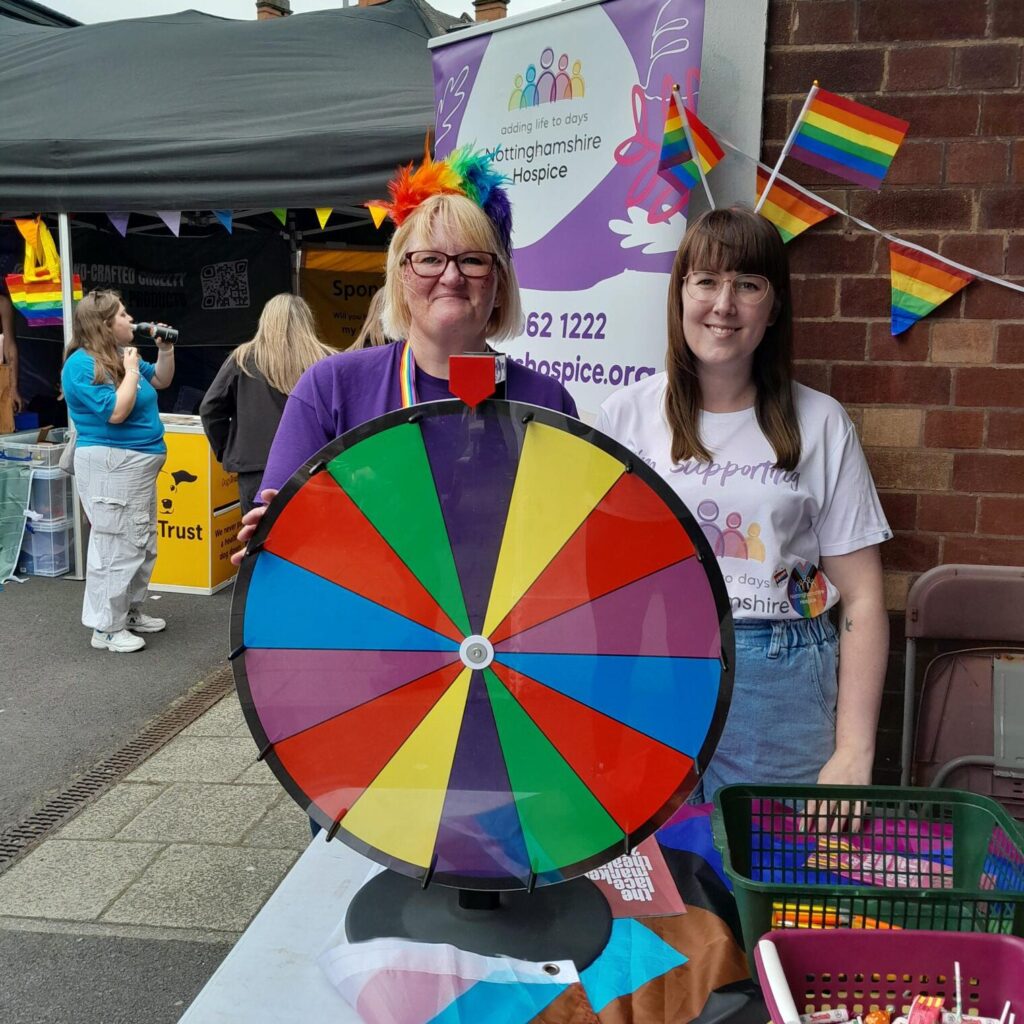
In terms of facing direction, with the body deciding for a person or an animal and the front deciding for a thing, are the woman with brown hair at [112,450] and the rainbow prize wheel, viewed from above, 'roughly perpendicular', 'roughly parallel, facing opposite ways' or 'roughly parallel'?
roughly perpendicular

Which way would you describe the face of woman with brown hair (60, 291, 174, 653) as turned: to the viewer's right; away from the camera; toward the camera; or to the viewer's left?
to the viewer's right

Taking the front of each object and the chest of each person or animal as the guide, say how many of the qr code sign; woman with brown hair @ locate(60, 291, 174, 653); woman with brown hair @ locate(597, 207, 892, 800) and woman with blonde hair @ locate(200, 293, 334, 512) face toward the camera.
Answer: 2

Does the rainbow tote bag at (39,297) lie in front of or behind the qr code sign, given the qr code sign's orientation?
in front

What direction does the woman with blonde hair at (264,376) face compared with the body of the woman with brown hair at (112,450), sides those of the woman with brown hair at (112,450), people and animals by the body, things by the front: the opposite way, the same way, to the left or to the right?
to the left

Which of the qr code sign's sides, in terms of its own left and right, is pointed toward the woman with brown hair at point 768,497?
front

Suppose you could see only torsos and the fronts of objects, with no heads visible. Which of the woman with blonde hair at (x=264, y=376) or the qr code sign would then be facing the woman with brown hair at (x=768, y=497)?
the qr code sign

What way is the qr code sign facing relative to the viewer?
toward the camera

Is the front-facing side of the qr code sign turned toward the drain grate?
yes

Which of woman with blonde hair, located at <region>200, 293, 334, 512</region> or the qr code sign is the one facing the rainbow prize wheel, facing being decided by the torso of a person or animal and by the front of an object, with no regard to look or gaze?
the qr code sign

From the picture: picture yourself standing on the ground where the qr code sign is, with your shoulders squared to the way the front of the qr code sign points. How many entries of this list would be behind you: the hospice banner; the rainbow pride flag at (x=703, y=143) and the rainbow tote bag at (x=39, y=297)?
0

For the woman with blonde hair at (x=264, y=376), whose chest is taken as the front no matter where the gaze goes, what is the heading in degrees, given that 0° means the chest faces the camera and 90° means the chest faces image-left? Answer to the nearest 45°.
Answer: approximately 180°

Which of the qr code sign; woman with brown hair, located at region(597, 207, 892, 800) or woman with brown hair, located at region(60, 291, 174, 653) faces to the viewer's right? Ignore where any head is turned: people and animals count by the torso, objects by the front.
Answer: the woman with brown hair, located at region(60, 291, 174, 653)

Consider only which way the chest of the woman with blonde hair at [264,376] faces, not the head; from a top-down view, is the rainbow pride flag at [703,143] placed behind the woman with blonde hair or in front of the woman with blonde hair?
behind

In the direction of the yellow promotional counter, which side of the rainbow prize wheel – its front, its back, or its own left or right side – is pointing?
back

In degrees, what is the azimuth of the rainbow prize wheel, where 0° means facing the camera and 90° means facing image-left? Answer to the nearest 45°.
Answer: approximately 0°

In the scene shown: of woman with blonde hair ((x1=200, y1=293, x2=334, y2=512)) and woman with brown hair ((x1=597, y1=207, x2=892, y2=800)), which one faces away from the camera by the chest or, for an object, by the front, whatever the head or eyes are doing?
the woman with blonde hair
